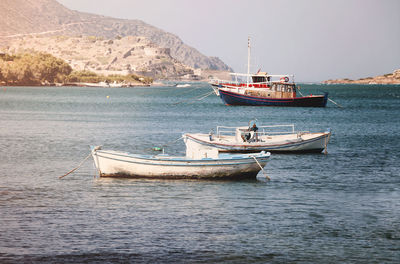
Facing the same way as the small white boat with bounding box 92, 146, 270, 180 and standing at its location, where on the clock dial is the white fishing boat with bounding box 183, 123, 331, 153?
The white fishing boat is roughly at 4 o'clock from the small white boat.

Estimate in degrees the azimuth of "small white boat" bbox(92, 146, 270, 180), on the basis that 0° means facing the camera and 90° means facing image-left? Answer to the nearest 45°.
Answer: approximately 90°
